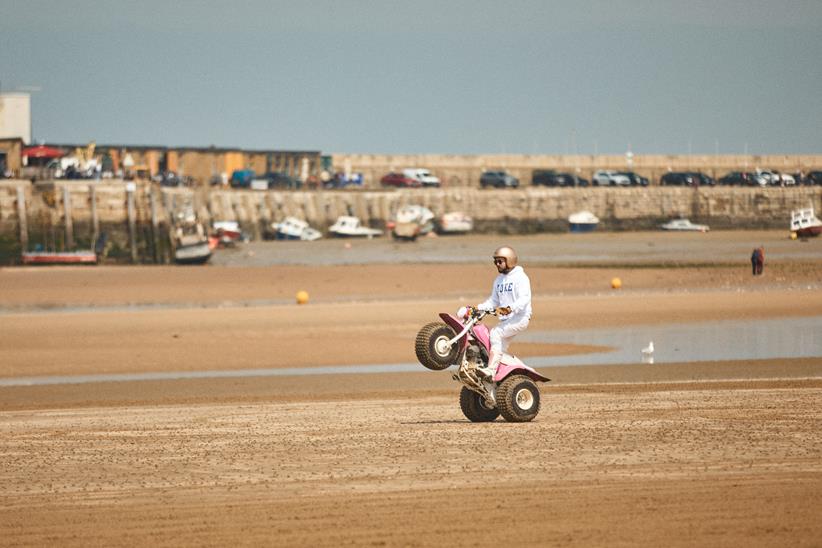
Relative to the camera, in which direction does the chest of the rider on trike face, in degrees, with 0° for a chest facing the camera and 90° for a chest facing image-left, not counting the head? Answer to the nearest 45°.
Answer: approximately 45°

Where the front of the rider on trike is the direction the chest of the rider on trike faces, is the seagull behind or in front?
behind
